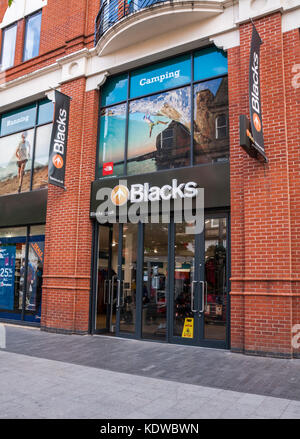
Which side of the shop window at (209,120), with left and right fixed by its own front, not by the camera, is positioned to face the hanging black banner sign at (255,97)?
left

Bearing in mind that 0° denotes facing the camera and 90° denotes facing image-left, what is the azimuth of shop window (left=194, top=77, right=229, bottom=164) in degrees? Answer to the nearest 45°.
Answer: approximately 45°
